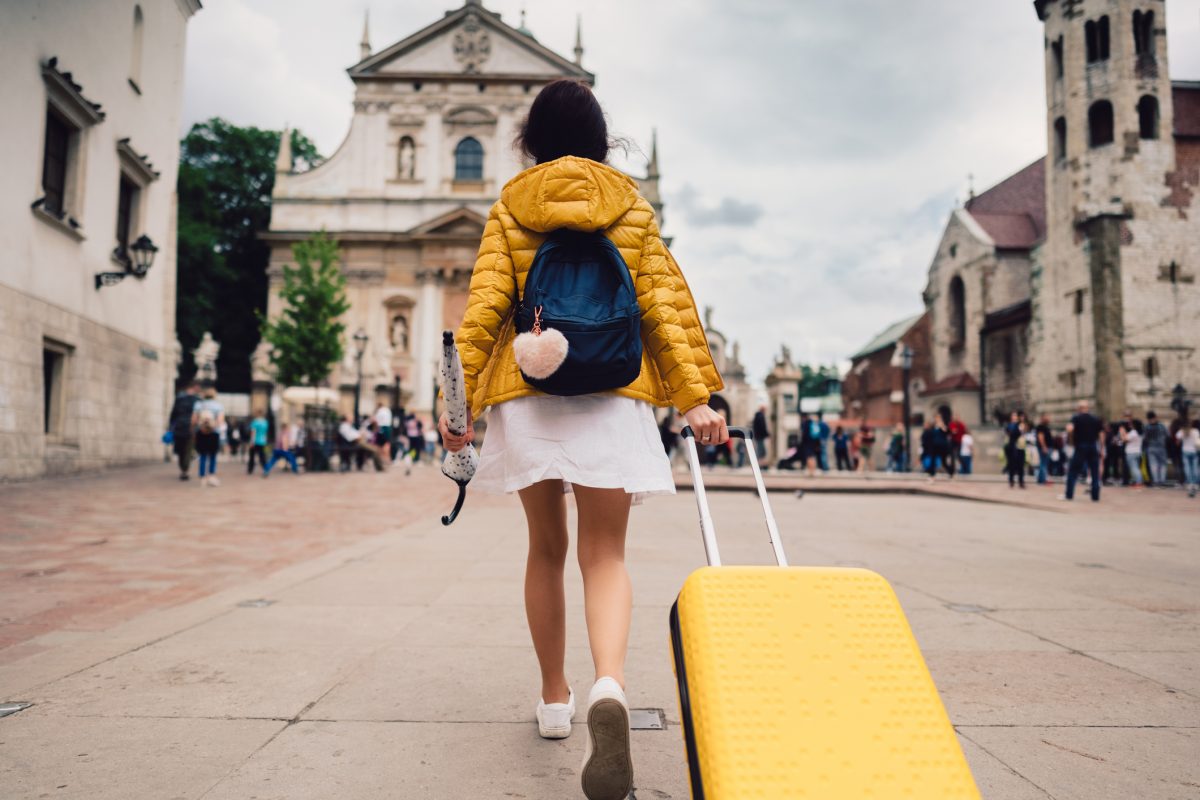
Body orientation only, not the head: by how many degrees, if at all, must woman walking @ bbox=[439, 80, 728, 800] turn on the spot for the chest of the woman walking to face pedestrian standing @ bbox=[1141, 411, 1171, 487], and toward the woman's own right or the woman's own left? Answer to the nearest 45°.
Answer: approximately 45° to the woman's own right

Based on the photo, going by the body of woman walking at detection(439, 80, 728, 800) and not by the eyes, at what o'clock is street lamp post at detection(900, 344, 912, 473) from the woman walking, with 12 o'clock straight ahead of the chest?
The street lamp post is roughly at 1 o'clock from the woman walking.

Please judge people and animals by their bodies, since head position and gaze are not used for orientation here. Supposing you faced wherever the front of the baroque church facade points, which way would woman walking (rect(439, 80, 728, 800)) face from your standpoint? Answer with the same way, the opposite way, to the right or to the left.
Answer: the opposite way

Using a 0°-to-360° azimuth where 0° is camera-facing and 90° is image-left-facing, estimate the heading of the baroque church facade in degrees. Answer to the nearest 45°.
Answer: approximately 0°

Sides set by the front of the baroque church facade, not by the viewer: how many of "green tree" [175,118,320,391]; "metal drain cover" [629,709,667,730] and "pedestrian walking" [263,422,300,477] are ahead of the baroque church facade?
2

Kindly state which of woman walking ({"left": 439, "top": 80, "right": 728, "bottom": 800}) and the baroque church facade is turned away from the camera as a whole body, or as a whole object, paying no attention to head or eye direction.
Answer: the woman walking

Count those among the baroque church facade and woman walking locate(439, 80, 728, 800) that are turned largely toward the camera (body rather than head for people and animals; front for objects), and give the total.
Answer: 1

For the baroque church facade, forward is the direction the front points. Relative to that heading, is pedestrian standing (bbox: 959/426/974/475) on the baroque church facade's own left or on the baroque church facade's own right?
on the baroque church facade's own left

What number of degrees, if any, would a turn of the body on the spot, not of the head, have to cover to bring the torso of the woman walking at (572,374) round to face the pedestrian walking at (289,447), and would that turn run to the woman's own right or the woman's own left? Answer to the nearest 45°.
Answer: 0° — they already face them

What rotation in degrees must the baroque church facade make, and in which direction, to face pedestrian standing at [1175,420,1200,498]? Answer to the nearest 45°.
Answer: approximately 45° to its left

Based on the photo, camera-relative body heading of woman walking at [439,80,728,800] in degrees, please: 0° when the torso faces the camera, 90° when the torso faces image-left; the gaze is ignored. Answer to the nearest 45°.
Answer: approximately 180°
